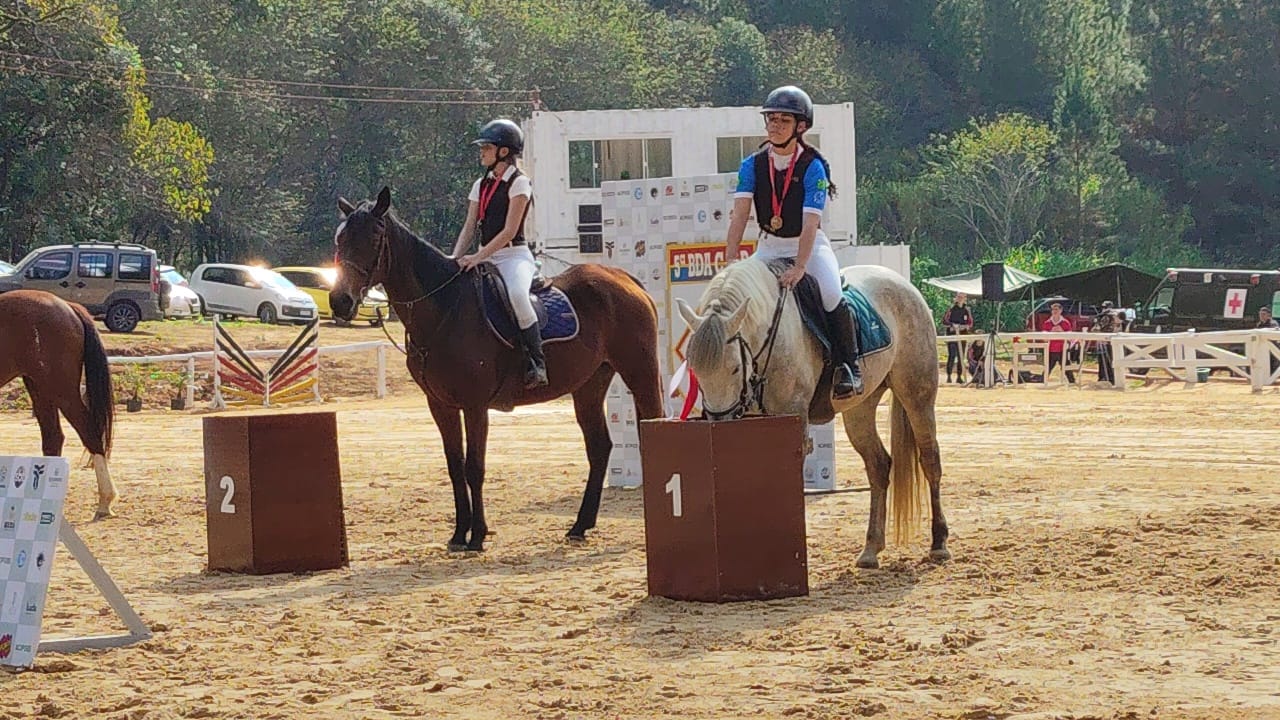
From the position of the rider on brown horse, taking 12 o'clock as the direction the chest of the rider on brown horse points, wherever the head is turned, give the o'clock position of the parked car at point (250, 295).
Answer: The parked car is roughly at 4 o'clock from the rider on brown horse.

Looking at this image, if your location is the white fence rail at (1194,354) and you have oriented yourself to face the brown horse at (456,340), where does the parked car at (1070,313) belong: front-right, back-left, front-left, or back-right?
back-right

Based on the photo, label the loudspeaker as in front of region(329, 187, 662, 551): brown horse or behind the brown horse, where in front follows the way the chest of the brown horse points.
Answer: behind

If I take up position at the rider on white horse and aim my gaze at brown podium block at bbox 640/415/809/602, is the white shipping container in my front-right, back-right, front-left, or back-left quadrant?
back-right

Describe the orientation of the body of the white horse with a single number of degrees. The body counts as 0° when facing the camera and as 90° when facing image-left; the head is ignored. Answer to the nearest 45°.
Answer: approximately 45°

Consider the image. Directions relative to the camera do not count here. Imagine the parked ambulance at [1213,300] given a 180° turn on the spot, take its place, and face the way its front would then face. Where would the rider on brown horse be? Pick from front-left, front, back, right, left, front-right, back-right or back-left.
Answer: right

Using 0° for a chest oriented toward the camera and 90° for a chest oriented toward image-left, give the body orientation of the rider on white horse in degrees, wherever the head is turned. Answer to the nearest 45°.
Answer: approximately 45°

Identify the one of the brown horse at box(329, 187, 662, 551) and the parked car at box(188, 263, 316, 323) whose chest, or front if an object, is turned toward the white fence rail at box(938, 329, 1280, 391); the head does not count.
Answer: the parked car

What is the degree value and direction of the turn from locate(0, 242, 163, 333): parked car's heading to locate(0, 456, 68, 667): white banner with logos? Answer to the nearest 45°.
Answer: approximately 90° to its left

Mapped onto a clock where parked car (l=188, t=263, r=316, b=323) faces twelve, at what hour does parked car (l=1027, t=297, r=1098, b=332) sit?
parked car (l=1027, t=297, r=1098, b=332) is roughly at 11 o'clock from parked car (l=188, t=263, r=316, b=323).

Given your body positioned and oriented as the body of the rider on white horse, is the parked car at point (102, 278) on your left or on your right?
on your right

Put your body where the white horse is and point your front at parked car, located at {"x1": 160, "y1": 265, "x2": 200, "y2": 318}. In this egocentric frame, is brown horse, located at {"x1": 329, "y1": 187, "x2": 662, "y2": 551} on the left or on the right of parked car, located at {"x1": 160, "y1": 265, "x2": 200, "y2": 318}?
left

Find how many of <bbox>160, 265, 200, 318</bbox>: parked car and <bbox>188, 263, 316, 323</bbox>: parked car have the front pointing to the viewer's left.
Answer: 0

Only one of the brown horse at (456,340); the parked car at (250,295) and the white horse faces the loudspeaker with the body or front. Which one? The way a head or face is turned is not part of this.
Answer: the parked car

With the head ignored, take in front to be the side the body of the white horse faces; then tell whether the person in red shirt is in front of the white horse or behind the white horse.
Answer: behind

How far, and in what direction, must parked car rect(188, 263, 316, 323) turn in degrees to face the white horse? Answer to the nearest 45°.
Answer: approximately 45° to its right
